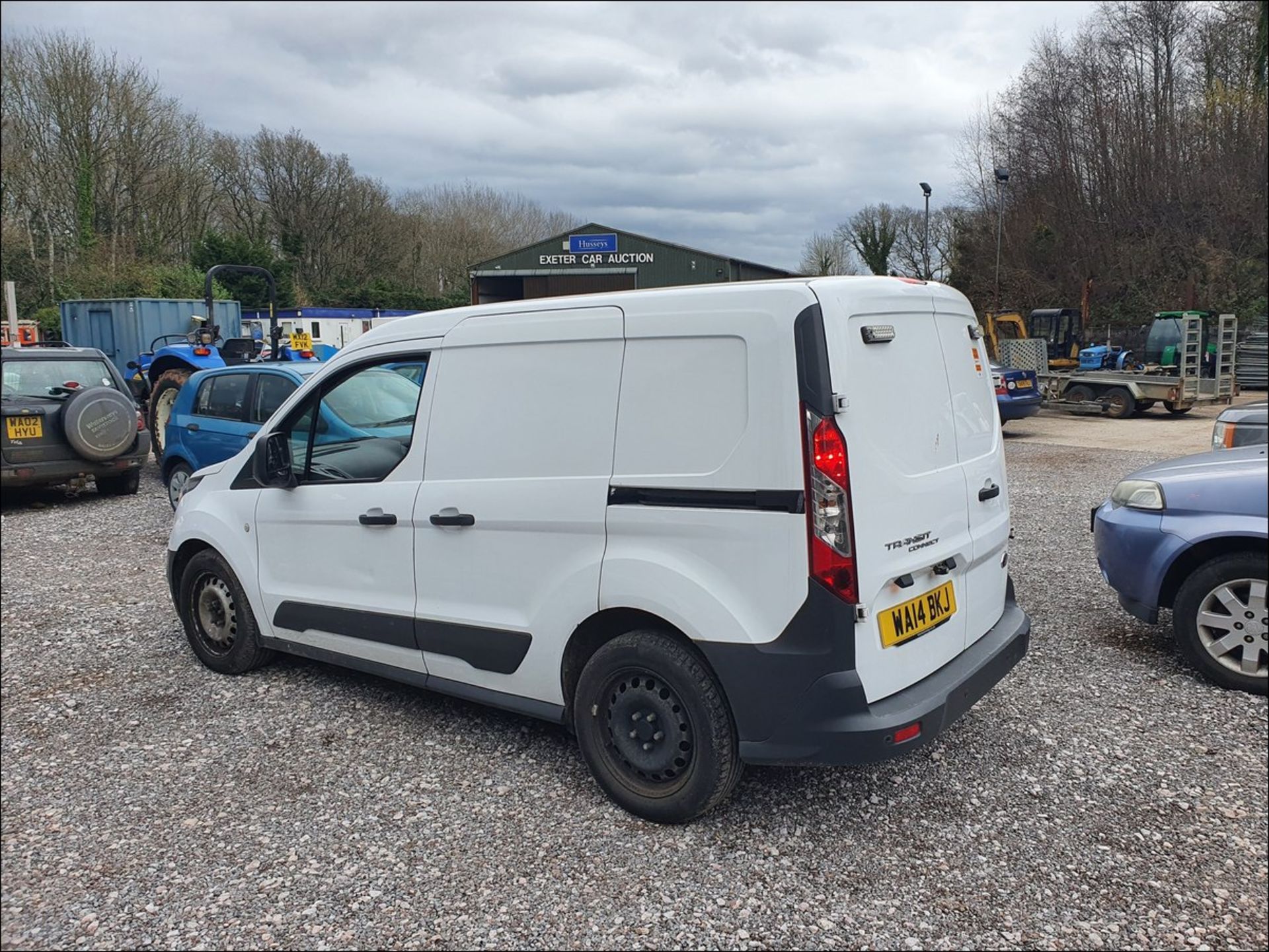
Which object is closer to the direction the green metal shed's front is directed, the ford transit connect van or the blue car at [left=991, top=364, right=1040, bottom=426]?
the ford transit connect van

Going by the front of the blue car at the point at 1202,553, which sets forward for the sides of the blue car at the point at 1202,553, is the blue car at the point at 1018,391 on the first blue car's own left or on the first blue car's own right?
on the first blue car's own right

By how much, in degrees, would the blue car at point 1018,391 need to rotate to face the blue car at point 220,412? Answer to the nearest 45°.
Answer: approximately 90° to its left

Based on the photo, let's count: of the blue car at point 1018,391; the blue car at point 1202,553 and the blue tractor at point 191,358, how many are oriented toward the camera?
0

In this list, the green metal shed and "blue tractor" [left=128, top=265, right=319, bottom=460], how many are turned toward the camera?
1

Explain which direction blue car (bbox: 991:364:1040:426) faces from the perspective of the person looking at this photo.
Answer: facing away from the viewer and to the left of the viewer

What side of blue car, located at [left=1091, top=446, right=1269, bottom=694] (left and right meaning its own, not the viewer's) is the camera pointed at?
left

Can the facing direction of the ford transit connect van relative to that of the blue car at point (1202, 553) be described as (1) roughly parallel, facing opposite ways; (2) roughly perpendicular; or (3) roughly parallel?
roughly parallel

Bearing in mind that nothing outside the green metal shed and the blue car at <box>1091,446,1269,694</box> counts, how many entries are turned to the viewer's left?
1

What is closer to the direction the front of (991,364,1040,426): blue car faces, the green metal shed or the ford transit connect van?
the green metal shed

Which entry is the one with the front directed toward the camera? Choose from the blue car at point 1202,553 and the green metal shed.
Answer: the green metal shed

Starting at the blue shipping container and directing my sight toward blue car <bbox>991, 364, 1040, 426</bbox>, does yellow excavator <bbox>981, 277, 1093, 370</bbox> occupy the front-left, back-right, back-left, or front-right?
front-left

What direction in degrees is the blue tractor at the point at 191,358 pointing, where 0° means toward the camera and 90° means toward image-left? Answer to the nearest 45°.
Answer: approximately 135°

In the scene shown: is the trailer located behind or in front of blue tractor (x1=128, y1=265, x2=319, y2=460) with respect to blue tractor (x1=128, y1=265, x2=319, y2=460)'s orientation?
behind

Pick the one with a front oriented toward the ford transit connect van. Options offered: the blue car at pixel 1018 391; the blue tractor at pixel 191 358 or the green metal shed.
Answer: the green metal shed

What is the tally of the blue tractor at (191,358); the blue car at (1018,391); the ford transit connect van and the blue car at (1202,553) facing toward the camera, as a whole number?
0

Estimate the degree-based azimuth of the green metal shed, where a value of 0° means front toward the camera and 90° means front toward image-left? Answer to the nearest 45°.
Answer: approximately 0°

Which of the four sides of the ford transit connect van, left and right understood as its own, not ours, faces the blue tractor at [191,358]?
front
